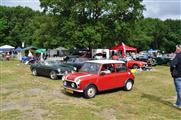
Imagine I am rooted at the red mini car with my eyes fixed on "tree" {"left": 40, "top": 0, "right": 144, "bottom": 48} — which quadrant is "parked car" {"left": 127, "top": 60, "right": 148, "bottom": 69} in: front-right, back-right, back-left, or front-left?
front-right

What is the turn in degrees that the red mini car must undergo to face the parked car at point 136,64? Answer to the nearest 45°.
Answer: approximately 135° to its right

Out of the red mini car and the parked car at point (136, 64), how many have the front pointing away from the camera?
0

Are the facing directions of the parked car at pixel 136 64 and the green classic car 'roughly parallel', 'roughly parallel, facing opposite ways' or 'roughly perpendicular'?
roughly parallel

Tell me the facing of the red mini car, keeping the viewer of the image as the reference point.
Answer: facing the viewer and to the left of the viewer

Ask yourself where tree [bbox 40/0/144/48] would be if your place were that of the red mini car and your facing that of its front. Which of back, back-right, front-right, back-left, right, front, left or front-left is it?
back-right

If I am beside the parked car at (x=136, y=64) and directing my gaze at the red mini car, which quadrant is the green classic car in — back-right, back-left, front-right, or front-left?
front-right

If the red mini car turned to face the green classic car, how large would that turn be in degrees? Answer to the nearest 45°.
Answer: approximately 90° to its right
